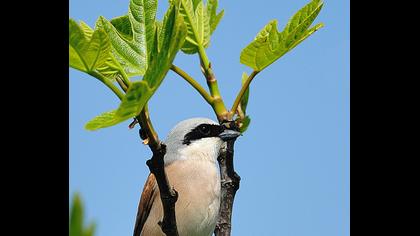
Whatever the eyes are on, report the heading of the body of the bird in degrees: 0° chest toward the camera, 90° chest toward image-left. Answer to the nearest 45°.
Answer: approximately 315°
